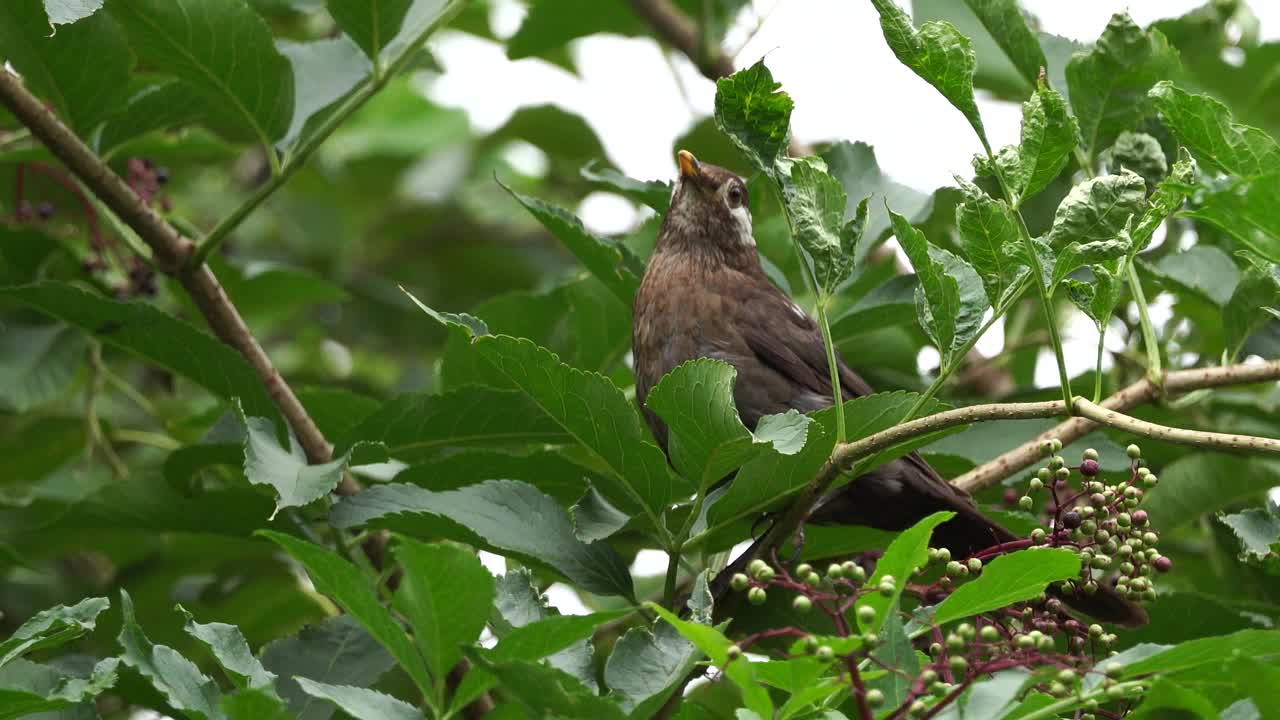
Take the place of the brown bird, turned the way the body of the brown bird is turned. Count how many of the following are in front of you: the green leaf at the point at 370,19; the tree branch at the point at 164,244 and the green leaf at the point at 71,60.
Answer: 3

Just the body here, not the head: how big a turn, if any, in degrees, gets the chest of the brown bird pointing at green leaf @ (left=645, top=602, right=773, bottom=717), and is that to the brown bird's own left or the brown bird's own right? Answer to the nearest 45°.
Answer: approximately 45° to the brown bird's own left

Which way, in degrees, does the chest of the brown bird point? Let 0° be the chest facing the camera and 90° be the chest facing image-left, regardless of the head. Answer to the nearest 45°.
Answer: approximately 45°

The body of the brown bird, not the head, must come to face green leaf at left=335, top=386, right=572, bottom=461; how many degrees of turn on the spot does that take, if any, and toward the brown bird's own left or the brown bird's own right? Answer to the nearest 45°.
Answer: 0° — it already faces it

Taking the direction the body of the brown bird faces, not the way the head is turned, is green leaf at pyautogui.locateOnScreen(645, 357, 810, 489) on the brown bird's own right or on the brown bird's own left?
on the brown bird's own left

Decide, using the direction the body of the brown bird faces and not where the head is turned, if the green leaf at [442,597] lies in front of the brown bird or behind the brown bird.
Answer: in front

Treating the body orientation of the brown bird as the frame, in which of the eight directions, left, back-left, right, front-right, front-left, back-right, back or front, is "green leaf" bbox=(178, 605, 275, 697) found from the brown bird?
front-left

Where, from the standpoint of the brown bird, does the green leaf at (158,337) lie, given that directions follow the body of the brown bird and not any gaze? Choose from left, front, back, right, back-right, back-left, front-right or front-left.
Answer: front

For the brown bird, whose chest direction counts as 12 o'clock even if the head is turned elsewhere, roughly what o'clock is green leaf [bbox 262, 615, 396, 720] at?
The green leaf is roughly at 11 o'clock from the brown bird.

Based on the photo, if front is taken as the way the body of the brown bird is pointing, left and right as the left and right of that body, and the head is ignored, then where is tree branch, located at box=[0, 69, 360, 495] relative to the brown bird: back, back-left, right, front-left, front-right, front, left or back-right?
front

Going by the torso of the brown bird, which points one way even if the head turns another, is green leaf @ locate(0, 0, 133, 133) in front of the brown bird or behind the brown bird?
in front

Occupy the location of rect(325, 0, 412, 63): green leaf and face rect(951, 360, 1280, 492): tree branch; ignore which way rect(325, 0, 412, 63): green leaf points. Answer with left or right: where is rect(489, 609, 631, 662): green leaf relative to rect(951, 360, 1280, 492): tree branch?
right
